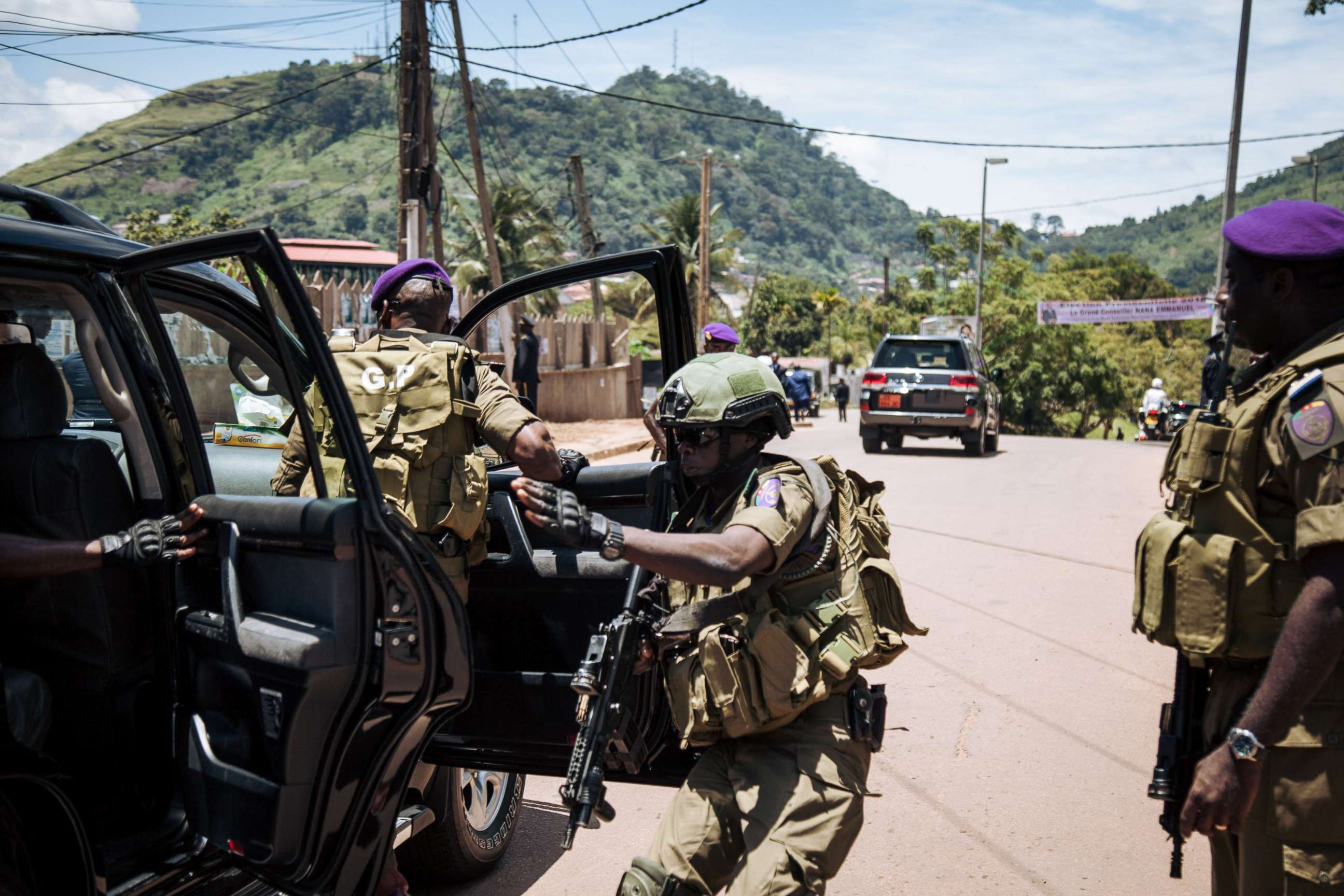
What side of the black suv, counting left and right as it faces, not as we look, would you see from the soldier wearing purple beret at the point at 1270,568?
right

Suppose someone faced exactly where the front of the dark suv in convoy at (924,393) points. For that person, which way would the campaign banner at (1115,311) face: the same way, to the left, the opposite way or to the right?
the opposite way

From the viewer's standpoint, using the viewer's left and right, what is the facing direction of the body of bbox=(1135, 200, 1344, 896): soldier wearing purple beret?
facing to the left of the viewer

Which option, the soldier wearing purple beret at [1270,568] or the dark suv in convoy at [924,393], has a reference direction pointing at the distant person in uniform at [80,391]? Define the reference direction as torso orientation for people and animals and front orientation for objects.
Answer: the soldier wearing purple beret

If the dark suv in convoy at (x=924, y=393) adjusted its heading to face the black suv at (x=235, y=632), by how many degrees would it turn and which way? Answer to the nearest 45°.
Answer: approximately 180°

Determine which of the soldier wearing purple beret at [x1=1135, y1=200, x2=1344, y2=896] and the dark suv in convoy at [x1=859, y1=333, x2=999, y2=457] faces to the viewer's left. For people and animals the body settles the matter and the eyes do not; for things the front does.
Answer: the soldier wearing purple beret

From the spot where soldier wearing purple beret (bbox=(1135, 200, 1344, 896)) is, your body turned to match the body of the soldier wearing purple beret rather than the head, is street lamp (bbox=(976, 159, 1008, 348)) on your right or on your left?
on your right

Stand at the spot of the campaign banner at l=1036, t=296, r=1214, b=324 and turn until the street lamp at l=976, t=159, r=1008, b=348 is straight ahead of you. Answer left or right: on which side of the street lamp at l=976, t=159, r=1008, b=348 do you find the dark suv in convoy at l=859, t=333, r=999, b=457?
left

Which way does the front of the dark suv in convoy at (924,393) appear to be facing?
away from the camera

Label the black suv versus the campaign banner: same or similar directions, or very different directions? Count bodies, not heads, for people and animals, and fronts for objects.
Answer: very different directions

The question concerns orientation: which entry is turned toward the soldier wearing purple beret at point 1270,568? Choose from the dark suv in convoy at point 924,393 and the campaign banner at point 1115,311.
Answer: the campaign banner

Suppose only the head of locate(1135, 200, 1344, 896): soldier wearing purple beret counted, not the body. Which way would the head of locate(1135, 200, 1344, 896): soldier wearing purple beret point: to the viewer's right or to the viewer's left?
to the viewer's left

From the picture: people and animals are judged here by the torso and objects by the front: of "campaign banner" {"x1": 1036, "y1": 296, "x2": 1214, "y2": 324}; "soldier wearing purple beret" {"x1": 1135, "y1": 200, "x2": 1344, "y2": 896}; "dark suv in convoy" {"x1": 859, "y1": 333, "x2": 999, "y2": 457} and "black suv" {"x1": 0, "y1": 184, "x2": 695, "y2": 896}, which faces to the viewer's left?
the soldier wearing purple beret
